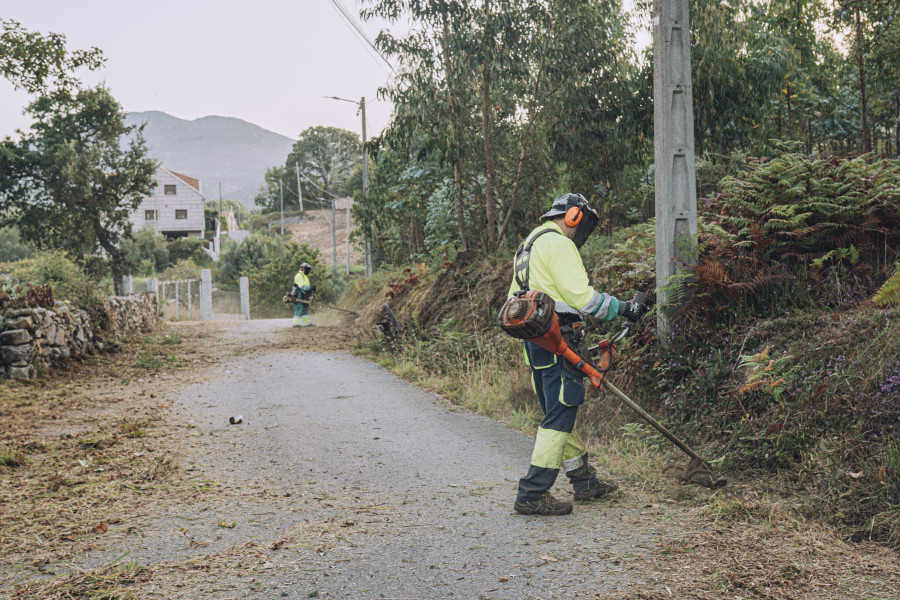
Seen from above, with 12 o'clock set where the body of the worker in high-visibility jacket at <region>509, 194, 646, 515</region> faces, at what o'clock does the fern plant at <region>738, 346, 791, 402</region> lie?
The fern plant is roughly at 11 o'clock from the worker in high-visibility jacket.

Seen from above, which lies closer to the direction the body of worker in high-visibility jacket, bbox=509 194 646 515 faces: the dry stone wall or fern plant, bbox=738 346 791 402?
the fern plant

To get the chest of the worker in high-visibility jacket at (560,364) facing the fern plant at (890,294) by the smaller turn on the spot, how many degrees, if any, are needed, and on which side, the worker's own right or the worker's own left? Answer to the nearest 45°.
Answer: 0° — they already face it

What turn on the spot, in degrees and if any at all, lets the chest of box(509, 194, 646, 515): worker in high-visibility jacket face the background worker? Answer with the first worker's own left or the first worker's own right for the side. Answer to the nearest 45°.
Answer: approximately 135° to the first worker's own left

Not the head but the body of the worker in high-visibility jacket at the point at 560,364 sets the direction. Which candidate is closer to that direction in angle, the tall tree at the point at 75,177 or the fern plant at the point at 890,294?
the fern plant

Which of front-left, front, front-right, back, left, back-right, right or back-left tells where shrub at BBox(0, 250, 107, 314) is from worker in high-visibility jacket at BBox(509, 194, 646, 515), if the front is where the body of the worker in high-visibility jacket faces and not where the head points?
back-left

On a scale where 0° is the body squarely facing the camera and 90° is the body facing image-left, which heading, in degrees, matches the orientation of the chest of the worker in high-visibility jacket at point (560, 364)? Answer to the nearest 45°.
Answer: approximately 270°

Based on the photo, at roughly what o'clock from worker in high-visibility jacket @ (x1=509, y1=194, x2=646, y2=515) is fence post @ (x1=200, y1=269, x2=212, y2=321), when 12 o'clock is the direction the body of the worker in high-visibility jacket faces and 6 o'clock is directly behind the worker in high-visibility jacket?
The fence post is roughly at 8 o'clock from the worker in high-visibility jacket.

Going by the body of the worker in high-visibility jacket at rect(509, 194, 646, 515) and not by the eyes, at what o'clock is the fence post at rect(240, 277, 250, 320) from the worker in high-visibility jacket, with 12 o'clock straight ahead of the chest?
The fence post is roughly at 8 o'clock from the worker in high-visibility jacket.

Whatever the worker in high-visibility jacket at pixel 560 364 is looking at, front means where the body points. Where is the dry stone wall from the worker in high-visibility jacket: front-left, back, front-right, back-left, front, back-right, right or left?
back-left

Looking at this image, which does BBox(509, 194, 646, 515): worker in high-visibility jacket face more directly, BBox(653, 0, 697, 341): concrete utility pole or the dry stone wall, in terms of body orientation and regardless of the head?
the concrete utility pole
